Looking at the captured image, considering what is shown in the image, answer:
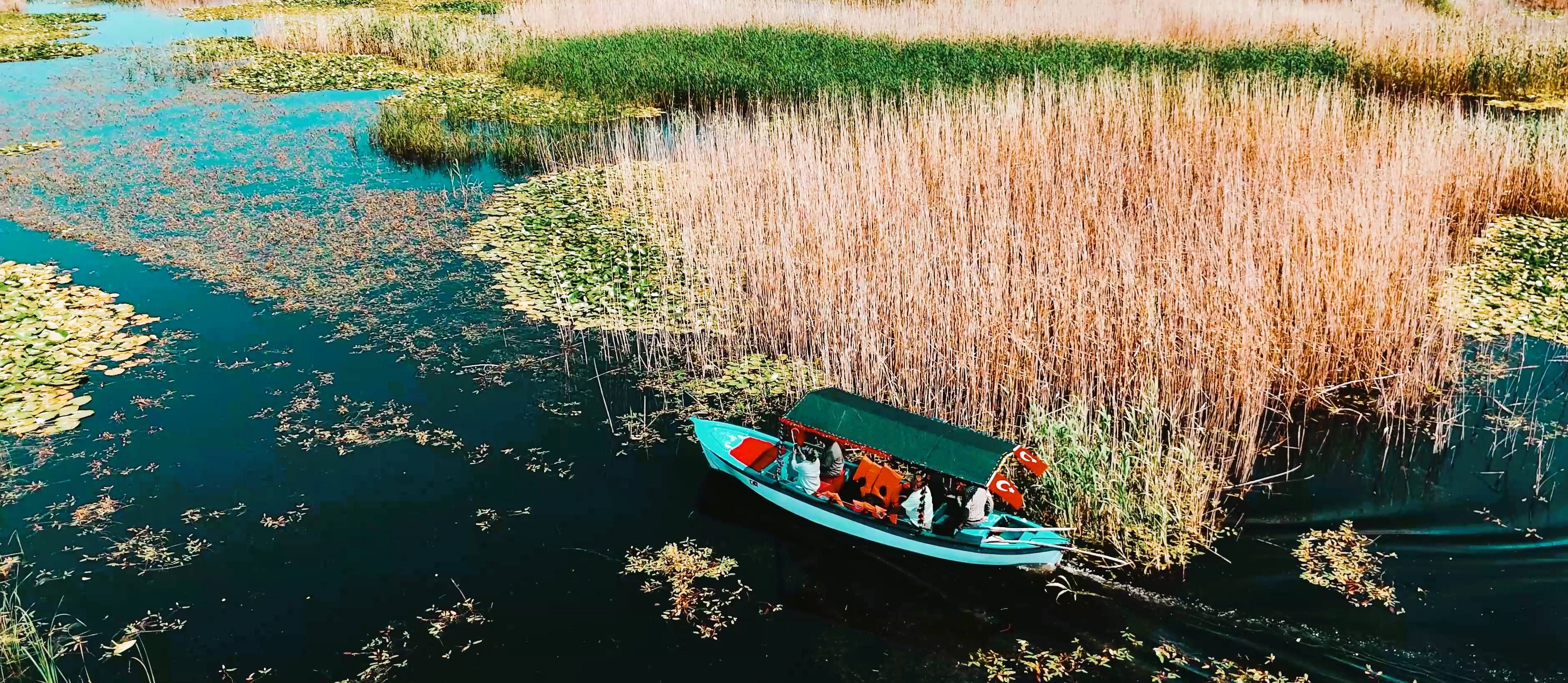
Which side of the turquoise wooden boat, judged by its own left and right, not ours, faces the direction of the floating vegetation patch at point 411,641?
left

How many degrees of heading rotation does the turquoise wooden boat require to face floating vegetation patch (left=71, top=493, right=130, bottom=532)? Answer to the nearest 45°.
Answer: approximately 45° to its left

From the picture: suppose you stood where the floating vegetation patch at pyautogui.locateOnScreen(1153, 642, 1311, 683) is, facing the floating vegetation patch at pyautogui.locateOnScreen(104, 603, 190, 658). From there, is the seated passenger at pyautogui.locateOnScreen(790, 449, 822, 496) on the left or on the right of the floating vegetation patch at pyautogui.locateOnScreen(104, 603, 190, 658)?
right

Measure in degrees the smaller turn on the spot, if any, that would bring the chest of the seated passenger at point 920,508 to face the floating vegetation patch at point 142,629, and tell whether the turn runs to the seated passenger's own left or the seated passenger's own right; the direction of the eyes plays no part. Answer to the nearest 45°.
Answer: approximately 45° to the seated passenger's own left

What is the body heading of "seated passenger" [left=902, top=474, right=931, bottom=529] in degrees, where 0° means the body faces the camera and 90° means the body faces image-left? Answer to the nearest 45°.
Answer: approximately 135°

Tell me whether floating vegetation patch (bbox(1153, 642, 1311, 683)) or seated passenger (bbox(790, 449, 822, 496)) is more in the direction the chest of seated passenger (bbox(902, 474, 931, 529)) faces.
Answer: the seated passenger

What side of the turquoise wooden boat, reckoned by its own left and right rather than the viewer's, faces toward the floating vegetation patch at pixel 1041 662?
back

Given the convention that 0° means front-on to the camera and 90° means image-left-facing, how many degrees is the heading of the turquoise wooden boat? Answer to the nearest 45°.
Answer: approximately 135°

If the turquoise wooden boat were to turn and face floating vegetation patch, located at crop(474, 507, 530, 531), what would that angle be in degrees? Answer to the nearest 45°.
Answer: approximately 45° to its left
